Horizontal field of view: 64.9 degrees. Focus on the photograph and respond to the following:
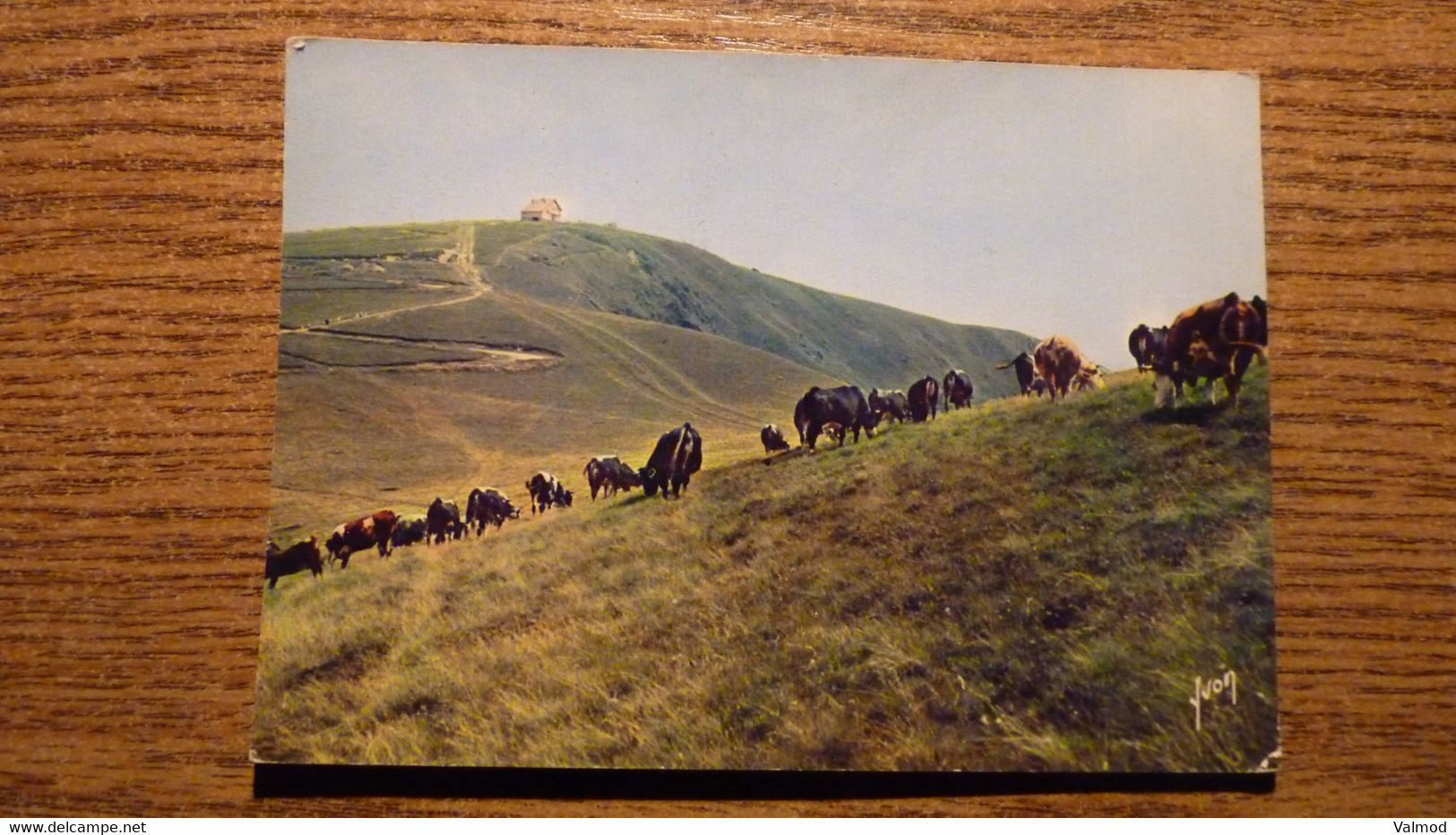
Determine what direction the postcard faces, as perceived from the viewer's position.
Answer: facing the viewer
